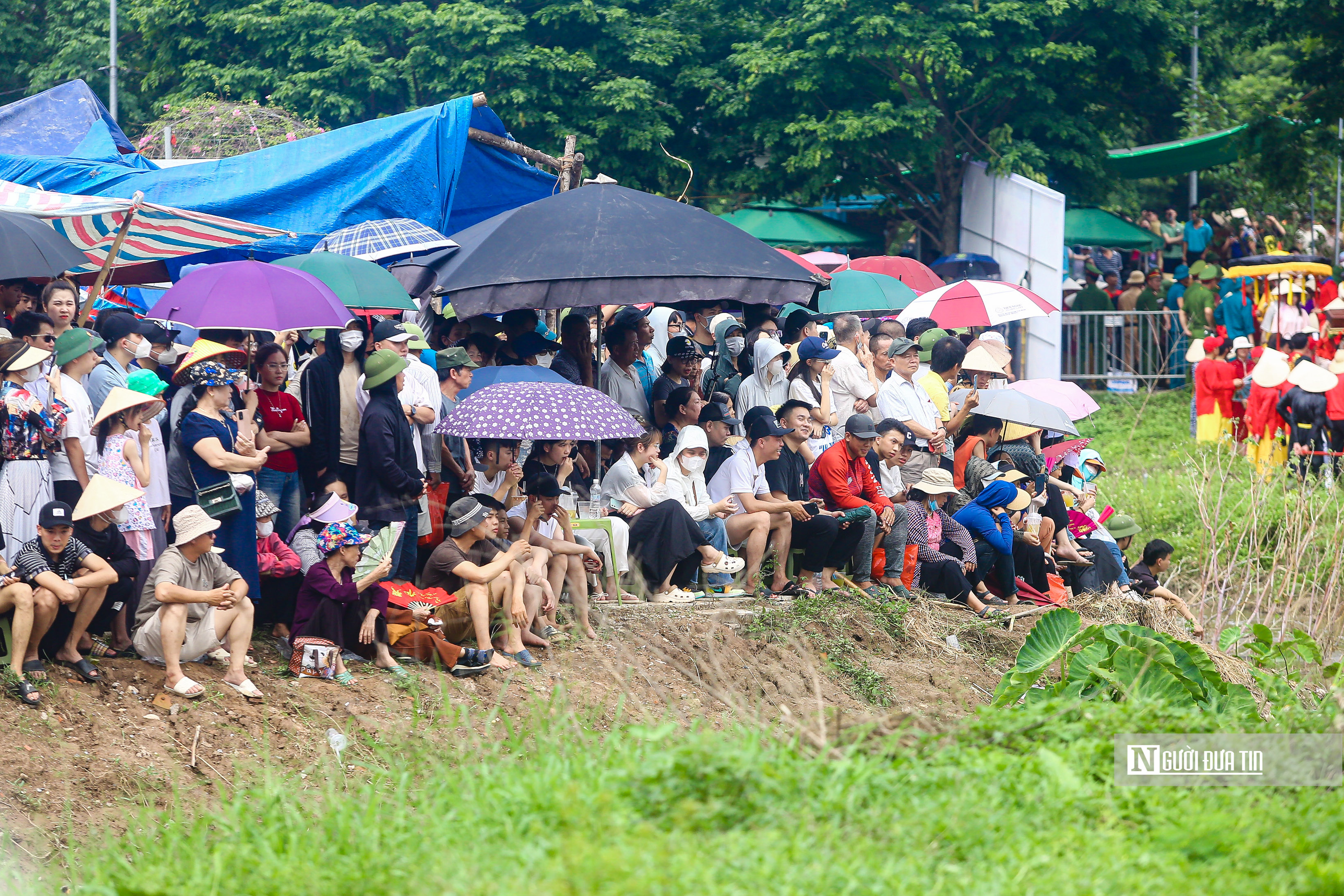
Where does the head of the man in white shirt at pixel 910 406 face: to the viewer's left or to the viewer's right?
to the viewer's right

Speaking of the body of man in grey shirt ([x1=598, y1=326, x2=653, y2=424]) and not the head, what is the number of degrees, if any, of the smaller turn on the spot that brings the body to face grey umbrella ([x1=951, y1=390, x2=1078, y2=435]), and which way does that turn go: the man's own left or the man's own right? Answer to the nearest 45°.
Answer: approximately 45° to the man's own left

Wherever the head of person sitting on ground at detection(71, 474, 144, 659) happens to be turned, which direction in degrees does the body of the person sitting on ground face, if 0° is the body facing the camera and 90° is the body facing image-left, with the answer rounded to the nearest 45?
approximately 315°

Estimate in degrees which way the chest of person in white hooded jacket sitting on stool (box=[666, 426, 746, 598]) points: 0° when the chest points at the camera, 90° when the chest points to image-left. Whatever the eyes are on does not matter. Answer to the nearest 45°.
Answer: approximately 315°

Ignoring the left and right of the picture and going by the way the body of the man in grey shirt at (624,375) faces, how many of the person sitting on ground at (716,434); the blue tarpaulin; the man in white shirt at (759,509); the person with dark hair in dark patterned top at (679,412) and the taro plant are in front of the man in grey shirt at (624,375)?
4

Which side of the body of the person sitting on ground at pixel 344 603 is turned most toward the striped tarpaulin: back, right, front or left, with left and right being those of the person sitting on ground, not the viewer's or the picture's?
back

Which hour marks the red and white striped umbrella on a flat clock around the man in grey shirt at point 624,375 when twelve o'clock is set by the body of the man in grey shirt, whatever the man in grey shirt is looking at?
The red and white striped umbrella is roughly at 9 o'clock from the man in grey shirt.
